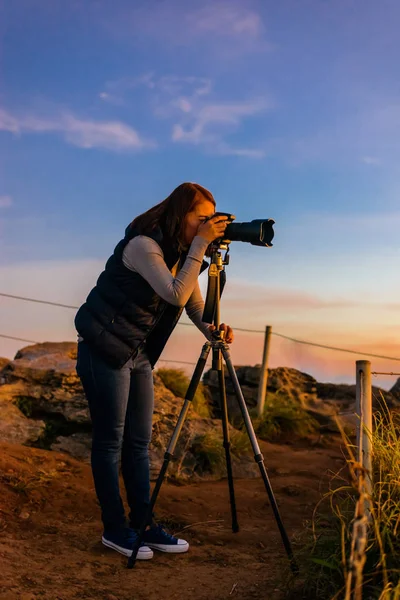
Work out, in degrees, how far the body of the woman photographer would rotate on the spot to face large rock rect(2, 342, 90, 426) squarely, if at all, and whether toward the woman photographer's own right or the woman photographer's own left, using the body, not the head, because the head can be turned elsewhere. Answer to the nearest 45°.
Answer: approximately 90° to the woman photographer's own left

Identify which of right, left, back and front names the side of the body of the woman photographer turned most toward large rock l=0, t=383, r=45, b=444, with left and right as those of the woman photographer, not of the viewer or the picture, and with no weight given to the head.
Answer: left

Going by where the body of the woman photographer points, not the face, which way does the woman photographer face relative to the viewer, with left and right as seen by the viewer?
facing to the right of the viewer

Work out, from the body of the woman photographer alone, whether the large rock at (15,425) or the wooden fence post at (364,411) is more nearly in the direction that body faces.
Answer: the wooden fence post

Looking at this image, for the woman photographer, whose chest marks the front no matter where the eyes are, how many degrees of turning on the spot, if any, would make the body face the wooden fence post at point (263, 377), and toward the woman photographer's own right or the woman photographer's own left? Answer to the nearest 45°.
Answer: approximately 90° to the woman photographer's own left

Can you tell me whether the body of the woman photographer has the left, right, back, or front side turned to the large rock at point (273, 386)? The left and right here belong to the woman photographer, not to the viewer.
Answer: left

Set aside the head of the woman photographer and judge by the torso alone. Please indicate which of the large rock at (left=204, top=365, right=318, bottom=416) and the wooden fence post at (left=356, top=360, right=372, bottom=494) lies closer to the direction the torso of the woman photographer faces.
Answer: the wooden fence post
